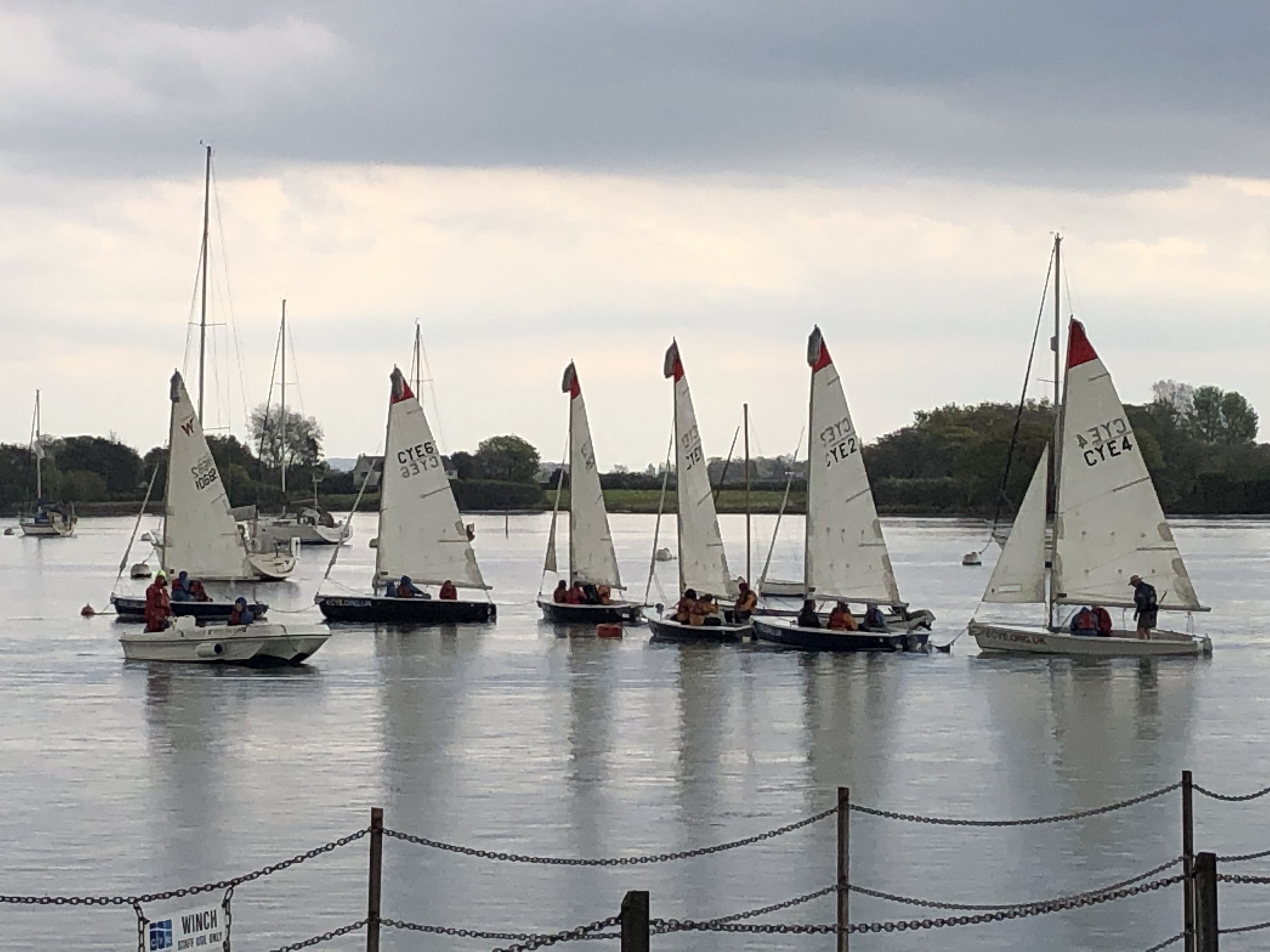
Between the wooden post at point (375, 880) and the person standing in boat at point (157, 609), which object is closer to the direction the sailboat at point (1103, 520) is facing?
the person standing in boat

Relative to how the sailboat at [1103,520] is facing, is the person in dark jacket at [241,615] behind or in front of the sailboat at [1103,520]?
in front

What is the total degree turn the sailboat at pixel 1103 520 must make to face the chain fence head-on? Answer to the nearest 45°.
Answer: approximately 90° to its left

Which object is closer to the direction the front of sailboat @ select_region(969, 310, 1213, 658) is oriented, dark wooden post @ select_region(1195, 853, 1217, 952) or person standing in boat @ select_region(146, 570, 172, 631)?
the person standing in boat

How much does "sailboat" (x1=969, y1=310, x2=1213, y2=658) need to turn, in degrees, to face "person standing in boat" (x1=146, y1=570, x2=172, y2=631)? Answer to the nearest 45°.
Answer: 0° — it already faces them

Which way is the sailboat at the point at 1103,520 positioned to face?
to the viewer's left

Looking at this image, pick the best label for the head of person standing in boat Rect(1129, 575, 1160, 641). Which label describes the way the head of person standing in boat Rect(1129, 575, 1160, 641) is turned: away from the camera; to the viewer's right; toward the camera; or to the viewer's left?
to the viewer's left

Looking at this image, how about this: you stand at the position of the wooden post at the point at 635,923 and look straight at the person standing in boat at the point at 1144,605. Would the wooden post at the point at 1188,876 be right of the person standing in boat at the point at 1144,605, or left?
right

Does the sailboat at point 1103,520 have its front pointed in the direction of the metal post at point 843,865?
no

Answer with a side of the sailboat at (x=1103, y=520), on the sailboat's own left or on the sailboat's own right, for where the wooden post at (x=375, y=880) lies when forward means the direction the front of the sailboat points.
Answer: on the sailboat's own left

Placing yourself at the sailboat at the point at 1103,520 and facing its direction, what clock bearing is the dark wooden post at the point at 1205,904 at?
The dark wooden post is roughly at 9 o'clock from the sailboat.

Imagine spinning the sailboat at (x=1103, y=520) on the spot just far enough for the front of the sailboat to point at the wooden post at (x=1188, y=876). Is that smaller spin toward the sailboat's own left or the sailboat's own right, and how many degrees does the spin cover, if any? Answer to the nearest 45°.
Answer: approximately 90° to the sailboat's own left

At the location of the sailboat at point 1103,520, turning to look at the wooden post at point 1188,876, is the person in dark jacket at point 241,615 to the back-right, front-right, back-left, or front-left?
front-right

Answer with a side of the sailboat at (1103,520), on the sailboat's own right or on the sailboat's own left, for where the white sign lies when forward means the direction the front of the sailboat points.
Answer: on the sailboat's own left
